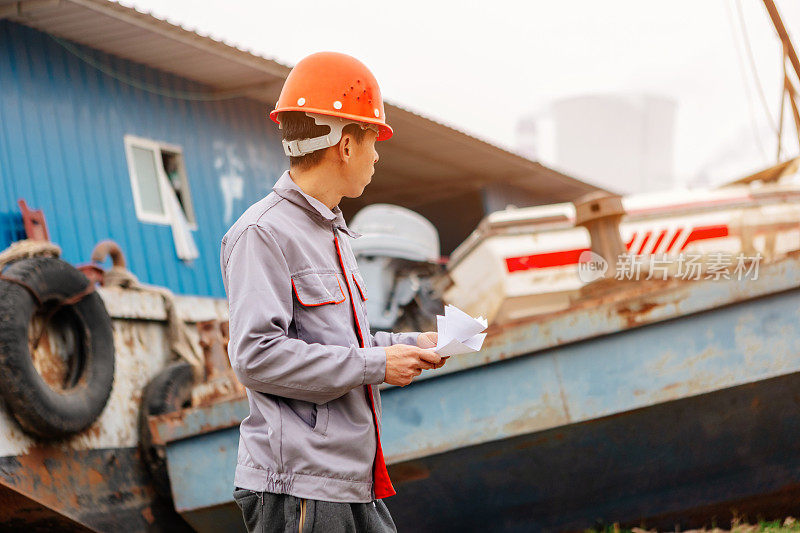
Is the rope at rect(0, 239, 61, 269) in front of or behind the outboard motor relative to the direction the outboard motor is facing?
behind

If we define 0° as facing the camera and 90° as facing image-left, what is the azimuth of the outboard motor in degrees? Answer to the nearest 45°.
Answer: approximately 270°

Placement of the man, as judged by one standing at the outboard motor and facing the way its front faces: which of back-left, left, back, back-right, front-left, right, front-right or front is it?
right

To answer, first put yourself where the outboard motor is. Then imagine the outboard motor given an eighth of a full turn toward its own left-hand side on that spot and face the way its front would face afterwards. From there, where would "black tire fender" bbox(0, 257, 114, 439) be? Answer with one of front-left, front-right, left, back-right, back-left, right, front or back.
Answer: back

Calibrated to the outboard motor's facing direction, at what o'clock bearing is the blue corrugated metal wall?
The blue corrugated metal wall is roughly at 7 o'clock from the outboard motor.

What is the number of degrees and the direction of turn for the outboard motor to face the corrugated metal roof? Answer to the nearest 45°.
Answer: approximately 90° to its left

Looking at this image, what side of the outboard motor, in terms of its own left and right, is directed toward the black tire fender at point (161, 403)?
back
